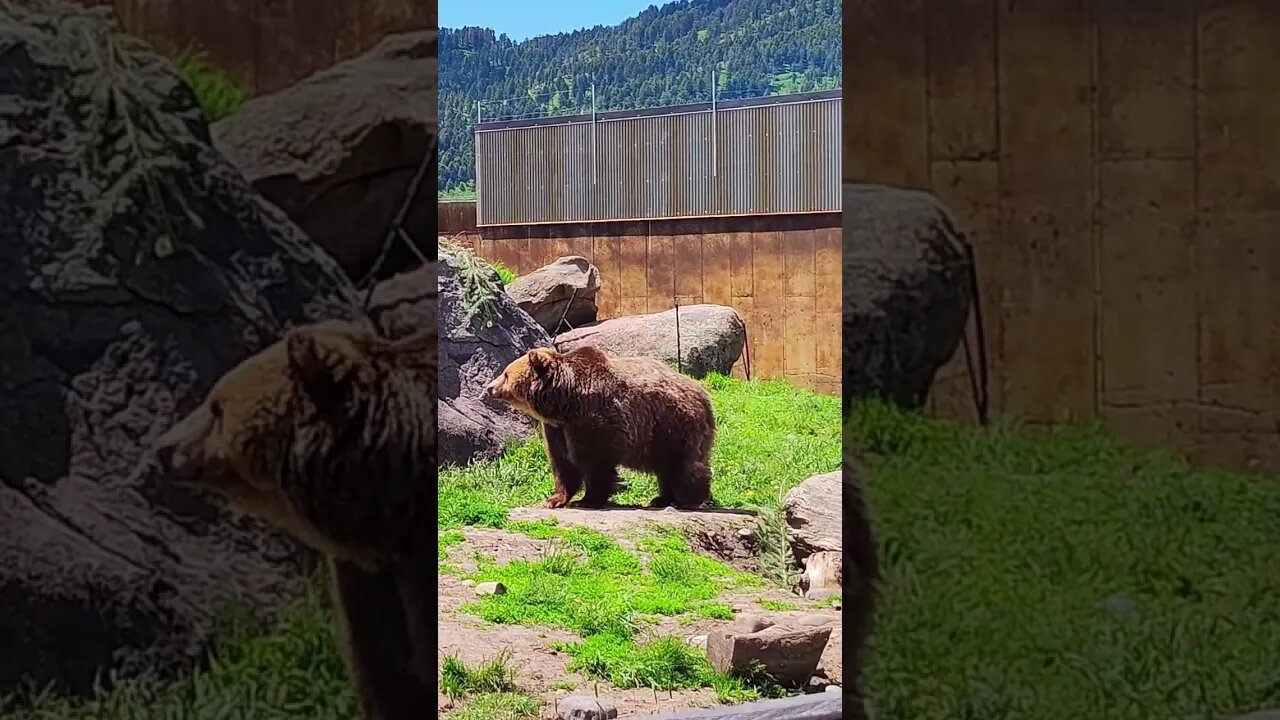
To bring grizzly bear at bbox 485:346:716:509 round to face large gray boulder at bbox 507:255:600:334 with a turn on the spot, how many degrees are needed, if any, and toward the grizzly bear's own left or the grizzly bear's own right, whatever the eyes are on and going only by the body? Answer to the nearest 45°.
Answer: approximately 90° to the grizzly bear's own right

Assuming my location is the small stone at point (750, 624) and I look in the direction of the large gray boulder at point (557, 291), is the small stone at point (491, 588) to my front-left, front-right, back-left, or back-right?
front-left

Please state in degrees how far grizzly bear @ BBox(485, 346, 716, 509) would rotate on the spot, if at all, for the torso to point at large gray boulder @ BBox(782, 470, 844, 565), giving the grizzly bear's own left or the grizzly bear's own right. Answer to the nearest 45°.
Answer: approximately 135° to the grizzly bear's own left

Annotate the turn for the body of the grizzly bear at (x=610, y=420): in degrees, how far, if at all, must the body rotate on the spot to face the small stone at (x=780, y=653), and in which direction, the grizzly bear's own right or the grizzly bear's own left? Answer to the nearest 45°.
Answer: approximately 90° to the grizzly bear's own left

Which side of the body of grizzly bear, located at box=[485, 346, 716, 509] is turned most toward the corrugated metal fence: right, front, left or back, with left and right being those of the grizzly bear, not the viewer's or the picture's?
right

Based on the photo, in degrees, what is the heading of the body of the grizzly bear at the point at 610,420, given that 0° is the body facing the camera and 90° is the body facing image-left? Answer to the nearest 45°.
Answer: approximately 90°
